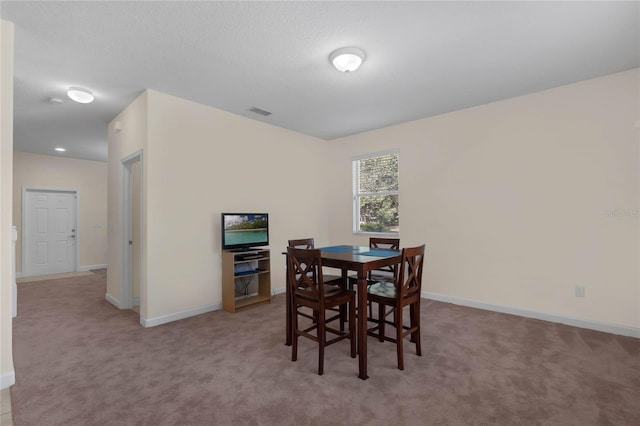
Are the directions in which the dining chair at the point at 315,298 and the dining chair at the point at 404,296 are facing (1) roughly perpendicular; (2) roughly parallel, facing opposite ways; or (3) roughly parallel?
roughly perpendicular

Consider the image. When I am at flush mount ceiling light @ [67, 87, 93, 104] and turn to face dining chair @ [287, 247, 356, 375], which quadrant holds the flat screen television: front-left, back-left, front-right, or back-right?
front-left

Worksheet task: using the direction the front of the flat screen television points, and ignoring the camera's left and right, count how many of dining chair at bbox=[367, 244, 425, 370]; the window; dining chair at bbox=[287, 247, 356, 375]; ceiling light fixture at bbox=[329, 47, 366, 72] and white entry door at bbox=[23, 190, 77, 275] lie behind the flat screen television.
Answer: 1

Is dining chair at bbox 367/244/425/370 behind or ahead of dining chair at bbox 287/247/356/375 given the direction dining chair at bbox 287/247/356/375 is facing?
ahead

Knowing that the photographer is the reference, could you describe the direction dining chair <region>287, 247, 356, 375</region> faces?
facing away from the viewer and to the right of the viewer

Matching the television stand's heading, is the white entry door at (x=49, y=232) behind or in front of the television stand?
behind

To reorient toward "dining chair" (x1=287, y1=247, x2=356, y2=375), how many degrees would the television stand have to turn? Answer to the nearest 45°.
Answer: approximately 45° to its right

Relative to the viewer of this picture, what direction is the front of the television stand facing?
facing the viewer and to the right of the viewer

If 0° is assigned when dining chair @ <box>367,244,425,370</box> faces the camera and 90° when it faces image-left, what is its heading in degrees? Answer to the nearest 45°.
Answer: approximately 135°

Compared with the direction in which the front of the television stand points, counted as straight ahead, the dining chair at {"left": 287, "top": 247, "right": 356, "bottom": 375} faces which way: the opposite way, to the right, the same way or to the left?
to the left

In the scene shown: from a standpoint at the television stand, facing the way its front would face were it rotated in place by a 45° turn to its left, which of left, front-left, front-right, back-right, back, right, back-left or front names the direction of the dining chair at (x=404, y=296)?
front-right

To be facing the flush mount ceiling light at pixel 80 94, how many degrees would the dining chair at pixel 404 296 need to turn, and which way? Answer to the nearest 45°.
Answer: approximately 45° to its left
